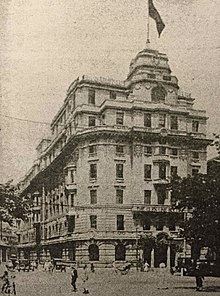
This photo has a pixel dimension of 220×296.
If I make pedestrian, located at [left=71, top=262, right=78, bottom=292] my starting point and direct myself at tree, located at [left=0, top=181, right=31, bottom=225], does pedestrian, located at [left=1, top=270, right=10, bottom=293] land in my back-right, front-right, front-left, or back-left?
front-left

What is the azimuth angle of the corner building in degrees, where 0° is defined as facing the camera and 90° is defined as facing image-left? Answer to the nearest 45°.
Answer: approximately 0°
